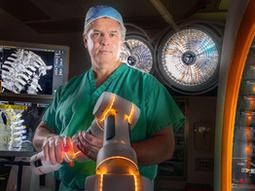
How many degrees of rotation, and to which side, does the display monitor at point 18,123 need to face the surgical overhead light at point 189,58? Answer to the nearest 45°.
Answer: approximately 45° to its left

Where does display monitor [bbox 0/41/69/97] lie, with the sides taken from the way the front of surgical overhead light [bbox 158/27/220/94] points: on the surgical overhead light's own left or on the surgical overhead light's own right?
on the surgical overhead light's own right

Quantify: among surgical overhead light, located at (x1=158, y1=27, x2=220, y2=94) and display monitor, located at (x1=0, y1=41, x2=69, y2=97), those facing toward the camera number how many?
2

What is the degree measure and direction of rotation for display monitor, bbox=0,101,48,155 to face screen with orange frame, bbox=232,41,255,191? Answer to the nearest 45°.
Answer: approximately 45° to its left

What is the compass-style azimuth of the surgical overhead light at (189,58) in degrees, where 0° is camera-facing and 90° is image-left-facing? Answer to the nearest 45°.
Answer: approximately 0°

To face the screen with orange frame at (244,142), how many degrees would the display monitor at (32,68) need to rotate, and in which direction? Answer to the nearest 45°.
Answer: approximately 45° to its left

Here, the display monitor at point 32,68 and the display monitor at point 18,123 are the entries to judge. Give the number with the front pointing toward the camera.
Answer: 2

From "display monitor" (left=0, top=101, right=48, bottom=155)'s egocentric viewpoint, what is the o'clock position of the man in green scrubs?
The man in green scrubs is roughly at 11 o'clock from the display monitor.

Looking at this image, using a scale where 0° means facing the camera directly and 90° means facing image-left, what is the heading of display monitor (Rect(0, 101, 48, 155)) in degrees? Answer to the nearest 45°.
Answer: approximately 0°
